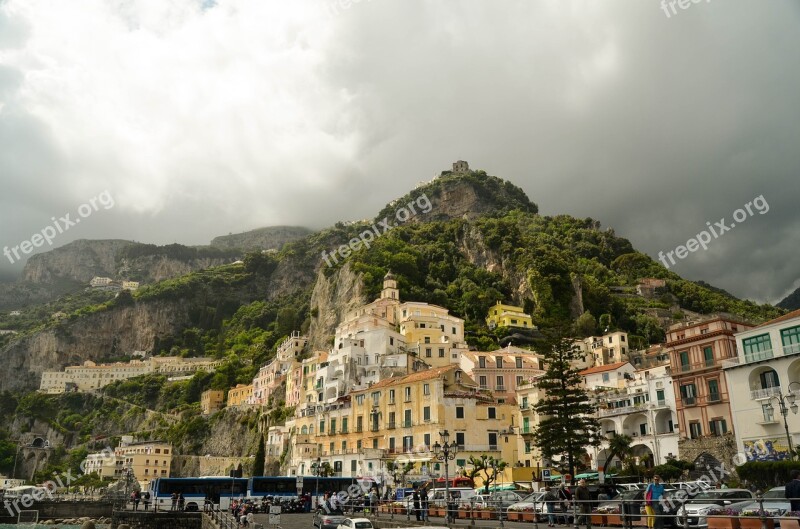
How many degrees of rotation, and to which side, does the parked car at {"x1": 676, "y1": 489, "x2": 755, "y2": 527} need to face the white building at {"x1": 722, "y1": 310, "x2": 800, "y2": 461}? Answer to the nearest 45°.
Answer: approximately 135° to its right

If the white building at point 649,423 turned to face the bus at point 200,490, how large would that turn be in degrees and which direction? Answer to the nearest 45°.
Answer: approximately 45° to its right

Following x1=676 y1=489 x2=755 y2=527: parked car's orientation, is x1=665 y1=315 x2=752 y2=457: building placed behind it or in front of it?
behind

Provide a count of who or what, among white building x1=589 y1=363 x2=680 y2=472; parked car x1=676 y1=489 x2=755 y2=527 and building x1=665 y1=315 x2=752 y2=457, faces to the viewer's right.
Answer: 0

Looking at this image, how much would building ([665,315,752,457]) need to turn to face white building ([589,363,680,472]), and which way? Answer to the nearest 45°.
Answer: approximately 90° to its right

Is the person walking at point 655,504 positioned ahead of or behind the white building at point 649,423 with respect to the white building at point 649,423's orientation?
ahead

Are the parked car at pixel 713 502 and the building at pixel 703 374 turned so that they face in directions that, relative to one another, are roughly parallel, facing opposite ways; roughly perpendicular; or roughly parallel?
roughly parallel

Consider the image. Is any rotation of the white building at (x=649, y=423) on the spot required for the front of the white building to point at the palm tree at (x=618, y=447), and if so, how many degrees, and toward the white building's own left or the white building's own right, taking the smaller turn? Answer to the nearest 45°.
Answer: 0° — it already faces it

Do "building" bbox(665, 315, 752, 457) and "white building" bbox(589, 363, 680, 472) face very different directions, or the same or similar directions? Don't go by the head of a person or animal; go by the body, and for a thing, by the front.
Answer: same or similar directions

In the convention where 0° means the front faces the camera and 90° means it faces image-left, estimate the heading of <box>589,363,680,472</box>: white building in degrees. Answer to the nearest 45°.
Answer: approximately 45°

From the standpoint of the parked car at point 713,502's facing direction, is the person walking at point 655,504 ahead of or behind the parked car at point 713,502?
ahead

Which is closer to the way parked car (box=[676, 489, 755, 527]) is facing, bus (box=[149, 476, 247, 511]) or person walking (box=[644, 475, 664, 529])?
the person walking

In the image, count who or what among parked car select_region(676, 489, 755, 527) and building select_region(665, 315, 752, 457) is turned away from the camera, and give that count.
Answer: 0

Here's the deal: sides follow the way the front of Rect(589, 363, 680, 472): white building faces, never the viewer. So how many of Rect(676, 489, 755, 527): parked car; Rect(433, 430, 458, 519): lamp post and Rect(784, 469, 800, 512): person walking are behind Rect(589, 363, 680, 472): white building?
0

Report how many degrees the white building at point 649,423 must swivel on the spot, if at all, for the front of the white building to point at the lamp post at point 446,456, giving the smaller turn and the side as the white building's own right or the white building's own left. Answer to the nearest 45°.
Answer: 0° — it already faces it

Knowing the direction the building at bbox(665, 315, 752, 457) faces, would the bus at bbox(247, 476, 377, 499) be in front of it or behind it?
in front
